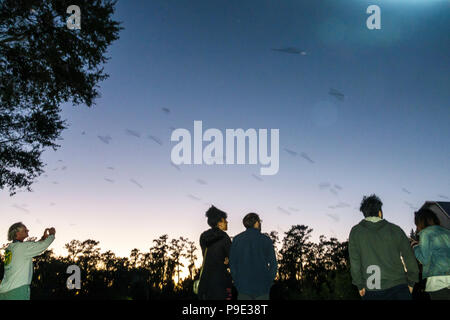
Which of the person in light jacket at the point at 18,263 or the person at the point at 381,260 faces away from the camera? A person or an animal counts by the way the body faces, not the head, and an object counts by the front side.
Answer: the person

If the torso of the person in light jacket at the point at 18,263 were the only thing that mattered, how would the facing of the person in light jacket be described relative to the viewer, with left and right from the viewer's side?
facing to the right of the viewer

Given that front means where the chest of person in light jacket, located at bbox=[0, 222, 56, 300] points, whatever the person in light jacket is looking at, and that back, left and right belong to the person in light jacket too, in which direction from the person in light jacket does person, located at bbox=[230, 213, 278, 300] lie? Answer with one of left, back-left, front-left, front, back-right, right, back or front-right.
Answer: front-right

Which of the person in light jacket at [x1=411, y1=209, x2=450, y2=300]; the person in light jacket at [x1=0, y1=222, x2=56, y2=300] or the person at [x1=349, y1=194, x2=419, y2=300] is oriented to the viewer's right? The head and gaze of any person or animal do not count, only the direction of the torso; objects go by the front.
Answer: the person in light jacket at [x1=0, y1=222, x2=56, y2=300]

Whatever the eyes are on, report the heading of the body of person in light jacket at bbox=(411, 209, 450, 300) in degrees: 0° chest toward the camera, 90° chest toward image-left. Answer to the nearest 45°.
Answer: approximately 135°

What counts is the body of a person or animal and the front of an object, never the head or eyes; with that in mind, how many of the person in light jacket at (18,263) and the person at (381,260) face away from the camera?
1

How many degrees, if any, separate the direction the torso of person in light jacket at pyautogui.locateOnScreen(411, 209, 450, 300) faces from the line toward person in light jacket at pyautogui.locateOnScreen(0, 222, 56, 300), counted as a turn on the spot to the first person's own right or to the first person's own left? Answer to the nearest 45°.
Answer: approximately 45° to the first person's own left

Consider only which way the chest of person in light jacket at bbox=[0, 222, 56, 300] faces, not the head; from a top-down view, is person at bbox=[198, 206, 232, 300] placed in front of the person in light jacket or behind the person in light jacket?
in front

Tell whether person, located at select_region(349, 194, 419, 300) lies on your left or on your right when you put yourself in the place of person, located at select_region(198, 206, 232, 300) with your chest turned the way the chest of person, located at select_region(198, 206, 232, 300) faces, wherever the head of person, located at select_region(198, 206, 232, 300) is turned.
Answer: on your right

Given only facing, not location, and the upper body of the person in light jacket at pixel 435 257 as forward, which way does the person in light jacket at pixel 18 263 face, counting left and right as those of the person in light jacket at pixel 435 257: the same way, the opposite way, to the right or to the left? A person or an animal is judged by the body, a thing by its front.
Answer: to the right

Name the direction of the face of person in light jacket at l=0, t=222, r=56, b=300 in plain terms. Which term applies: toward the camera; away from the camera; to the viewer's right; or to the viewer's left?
to the viewer's right

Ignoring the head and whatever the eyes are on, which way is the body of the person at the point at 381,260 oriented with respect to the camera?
away from the camera

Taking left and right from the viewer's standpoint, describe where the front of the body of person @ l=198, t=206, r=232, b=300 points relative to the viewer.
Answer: facing away from the viewer and to the right of the viewer
